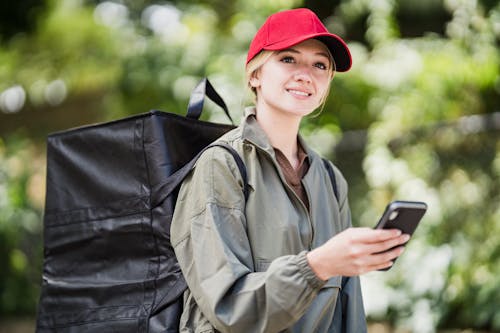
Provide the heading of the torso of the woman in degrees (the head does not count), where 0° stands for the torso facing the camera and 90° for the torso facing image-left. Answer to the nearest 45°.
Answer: approximately 315°
